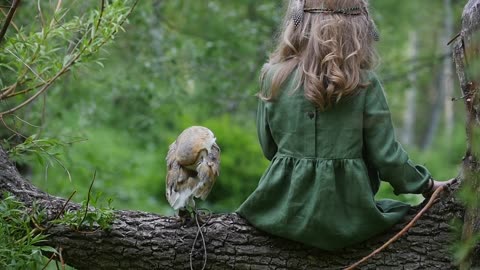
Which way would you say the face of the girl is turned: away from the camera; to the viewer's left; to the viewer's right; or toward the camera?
away from the camera

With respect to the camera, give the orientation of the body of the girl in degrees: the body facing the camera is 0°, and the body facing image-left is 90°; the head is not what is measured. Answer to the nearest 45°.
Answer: approximately 180°

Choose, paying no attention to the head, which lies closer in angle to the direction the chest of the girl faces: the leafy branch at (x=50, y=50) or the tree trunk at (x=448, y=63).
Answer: the tree trunk

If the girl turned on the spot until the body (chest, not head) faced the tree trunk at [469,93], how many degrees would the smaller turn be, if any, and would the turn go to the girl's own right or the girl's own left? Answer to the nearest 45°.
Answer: approximately 90° to the girl's own right

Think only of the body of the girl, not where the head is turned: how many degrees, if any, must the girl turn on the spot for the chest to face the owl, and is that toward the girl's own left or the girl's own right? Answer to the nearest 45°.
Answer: approximately 90° to the girl's own left

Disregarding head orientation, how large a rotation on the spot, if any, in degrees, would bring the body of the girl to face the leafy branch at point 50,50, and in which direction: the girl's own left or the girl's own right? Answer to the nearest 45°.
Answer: approximately 90° to the girl's own left
